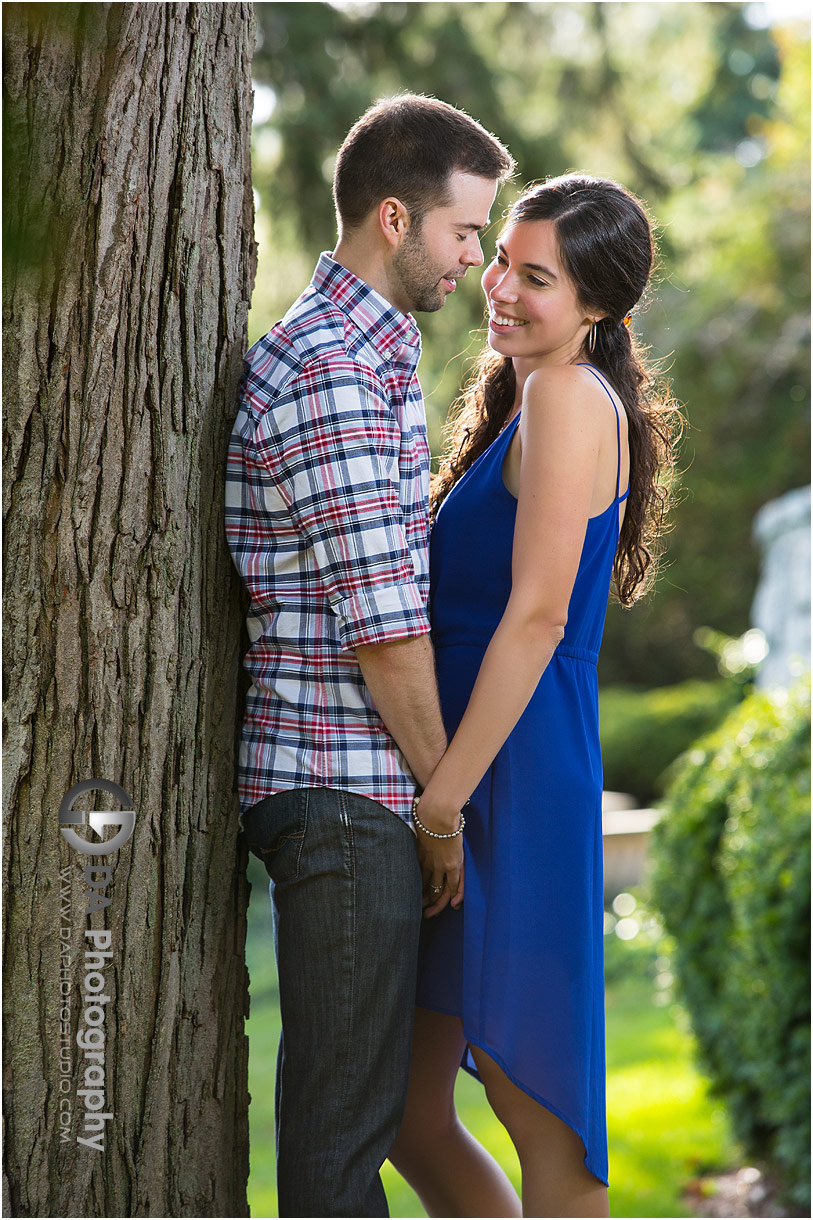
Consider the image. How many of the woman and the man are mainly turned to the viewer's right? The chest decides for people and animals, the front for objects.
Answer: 1

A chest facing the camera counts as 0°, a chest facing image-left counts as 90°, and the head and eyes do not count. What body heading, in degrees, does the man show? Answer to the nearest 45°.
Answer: approximately 270°

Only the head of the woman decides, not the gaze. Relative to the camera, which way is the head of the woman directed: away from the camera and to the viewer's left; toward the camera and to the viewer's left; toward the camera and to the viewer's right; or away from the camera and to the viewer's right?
toward the camera and to the viewer's left

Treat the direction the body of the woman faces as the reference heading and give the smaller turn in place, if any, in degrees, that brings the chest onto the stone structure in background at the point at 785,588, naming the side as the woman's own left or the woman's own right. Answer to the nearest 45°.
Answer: approximately 90° to the woman's own right

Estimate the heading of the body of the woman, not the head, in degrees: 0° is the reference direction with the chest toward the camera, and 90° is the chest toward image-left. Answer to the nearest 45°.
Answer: approximately 90°

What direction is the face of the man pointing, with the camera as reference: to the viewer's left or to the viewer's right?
to the viewer's right

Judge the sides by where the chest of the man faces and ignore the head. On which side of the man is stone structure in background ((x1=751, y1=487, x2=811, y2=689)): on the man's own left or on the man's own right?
on the man's own left

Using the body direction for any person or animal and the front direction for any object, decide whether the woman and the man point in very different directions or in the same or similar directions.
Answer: very different directions

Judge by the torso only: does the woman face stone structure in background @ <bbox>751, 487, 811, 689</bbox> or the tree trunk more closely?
the tree trunk
